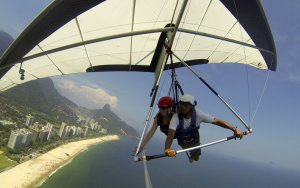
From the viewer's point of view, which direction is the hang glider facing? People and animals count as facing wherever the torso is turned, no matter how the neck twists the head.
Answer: toward the camera
